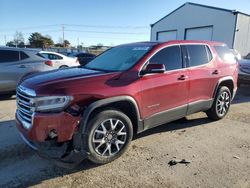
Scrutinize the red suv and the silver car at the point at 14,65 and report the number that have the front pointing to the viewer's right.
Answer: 0

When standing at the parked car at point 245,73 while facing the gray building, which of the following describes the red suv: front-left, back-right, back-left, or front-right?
back-left

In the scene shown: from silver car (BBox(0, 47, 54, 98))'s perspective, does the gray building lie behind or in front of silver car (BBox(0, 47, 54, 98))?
behind

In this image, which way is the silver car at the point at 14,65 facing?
to the viewer's left

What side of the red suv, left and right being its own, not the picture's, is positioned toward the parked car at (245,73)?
back

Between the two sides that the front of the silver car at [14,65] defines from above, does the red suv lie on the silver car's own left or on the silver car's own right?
on the silver car's own left

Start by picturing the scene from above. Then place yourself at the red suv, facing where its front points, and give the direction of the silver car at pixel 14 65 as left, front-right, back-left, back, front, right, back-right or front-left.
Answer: right

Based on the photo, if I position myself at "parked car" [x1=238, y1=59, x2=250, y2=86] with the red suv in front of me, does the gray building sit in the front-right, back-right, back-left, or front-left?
back-right

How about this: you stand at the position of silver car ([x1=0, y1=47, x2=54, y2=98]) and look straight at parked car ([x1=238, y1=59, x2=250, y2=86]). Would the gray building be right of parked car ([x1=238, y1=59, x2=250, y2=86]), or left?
left

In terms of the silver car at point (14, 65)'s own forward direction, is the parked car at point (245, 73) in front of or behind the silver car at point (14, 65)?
behind
